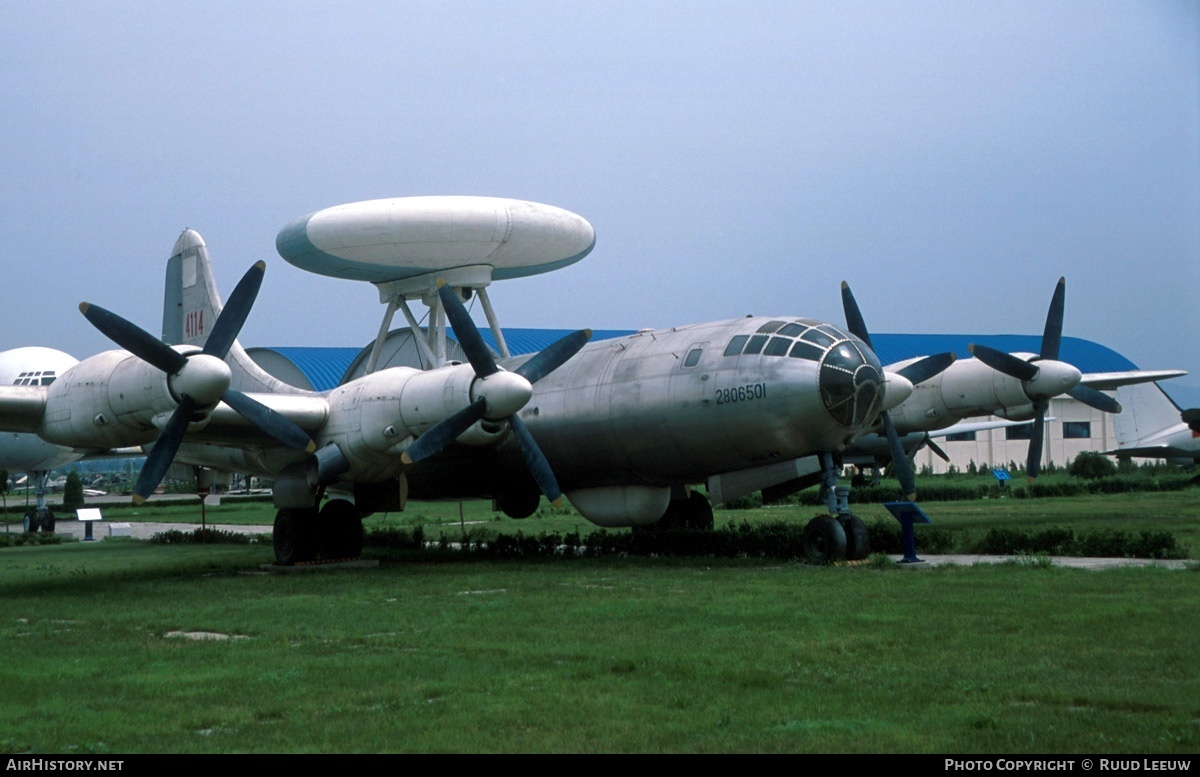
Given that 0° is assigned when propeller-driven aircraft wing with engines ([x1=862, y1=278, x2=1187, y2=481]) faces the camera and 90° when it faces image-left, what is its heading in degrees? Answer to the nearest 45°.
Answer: approximately 315°

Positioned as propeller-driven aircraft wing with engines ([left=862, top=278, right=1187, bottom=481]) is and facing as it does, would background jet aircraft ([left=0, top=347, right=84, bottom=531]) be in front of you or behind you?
behind

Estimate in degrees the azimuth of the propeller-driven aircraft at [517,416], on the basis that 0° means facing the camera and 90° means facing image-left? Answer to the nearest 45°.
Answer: approximately 315°

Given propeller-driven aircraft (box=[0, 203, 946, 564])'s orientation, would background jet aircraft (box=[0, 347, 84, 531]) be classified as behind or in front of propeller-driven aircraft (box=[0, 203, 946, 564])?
behind
